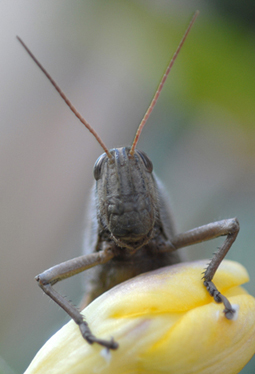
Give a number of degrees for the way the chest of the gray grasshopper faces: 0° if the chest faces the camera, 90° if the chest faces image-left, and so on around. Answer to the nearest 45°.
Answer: approximately 0°
